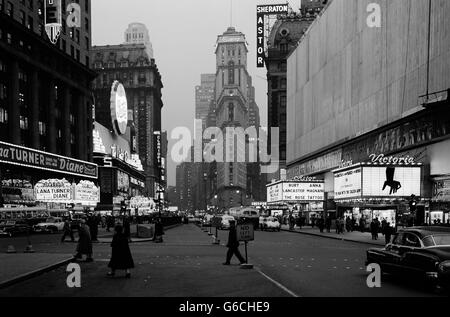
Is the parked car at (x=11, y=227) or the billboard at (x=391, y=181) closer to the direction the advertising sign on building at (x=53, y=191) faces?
the billboard

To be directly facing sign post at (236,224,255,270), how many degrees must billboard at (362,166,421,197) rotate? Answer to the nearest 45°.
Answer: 0° — it already faces it

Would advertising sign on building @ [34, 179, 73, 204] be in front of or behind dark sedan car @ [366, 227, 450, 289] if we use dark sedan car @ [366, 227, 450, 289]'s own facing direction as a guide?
in front
